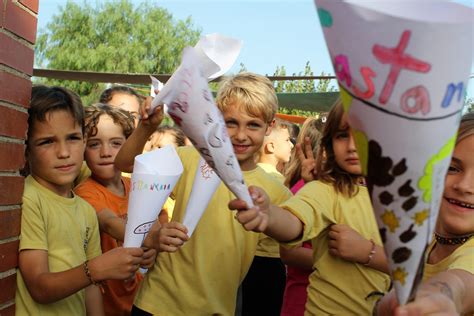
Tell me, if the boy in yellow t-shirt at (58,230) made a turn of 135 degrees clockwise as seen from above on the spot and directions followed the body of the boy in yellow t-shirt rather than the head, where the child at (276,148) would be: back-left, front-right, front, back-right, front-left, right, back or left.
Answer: back-right

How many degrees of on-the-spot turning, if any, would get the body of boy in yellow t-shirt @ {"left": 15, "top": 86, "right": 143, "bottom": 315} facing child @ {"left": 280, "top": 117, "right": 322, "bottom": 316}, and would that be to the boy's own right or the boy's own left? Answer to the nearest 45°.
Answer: approximately 45° to the boy's own left

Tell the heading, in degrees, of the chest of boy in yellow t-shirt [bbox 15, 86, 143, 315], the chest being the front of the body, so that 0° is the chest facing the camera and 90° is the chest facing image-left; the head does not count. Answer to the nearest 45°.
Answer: approximately 315°

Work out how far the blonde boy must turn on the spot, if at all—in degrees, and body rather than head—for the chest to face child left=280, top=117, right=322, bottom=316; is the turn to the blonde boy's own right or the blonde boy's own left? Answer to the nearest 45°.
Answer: approximately 135° to the blonde boy's own left

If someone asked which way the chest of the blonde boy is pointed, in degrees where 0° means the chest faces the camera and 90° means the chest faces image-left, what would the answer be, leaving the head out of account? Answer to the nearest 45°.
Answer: approximately 0°

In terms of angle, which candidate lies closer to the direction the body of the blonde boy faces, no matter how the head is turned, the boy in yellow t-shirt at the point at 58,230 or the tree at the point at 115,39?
the boy in yellow t-shirt
